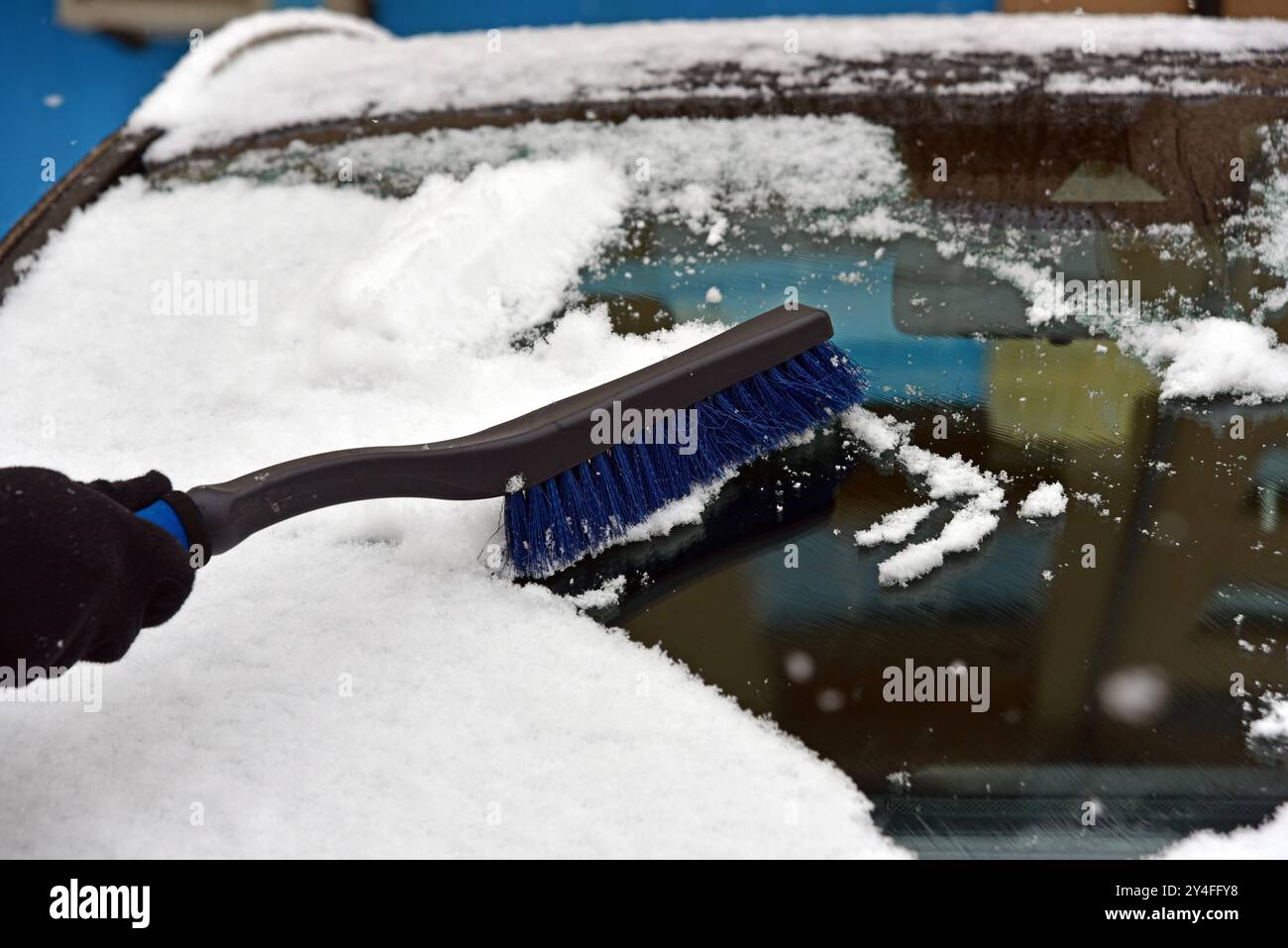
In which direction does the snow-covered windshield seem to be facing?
toward the camera

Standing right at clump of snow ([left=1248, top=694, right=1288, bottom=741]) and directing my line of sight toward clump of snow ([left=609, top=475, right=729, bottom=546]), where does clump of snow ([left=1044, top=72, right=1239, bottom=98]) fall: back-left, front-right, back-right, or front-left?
front-right
